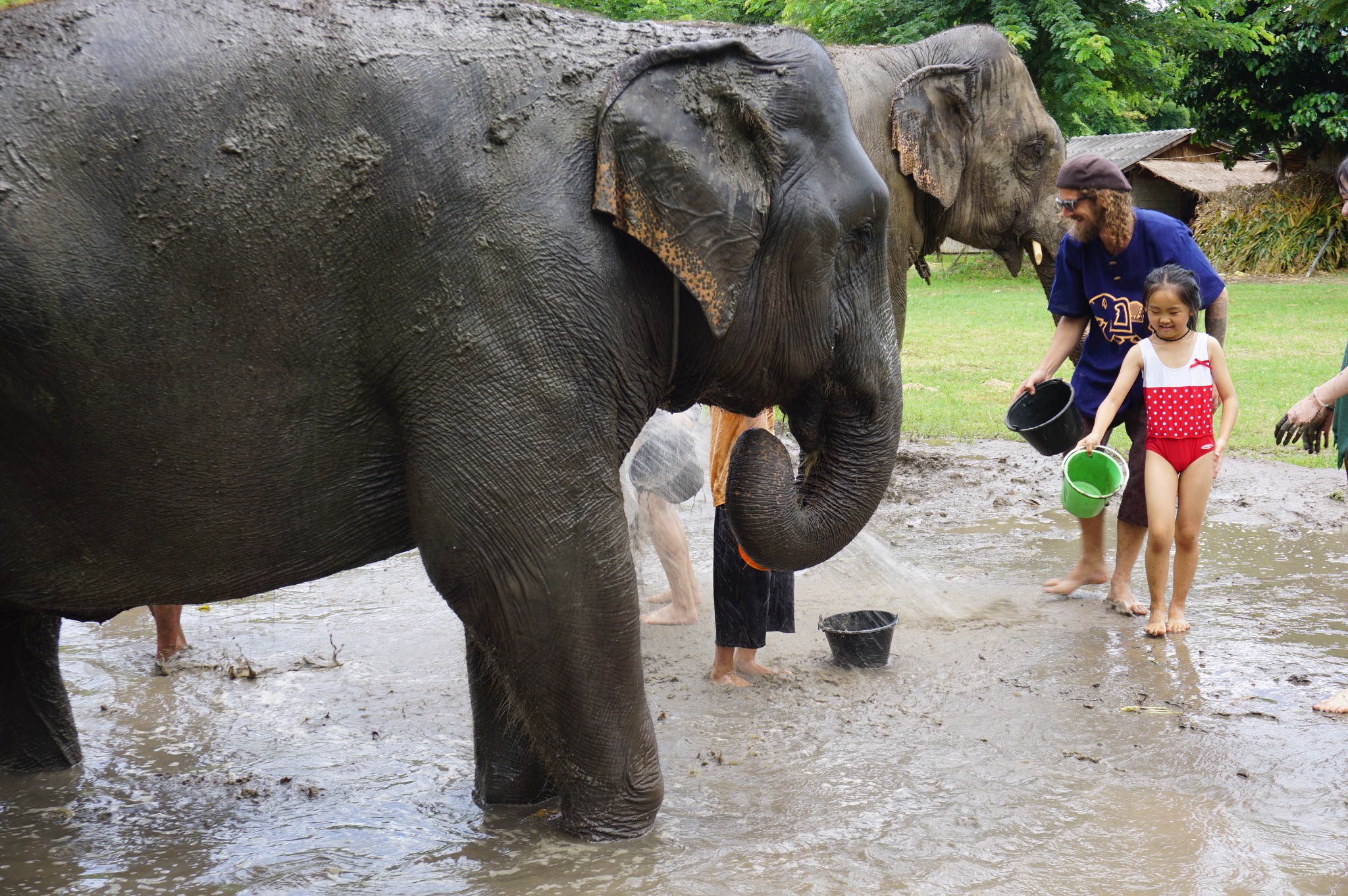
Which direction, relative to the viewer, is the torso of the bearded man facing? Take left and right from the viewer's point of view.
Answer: facing the viewer and to the left of the viewer

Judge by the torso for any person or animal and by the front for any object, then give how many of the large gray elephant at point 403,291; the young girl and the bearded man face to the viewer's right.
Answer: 1

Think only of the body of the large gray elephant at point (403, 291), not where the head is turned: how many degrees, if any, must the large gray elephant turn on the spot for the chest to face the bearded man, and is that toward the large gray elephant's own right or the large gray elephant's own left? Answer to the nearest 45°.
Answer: approximately 45° to the large gray elephant's own left

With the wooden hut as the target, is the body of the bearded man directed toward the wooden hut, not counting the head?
no

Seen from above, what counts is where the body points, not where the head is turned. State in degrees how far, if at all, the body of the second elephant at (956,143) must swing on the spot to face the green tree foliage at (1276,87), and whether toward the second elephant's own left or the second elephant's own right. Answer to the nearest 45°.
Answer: approximately 90° to the second elephant's own left

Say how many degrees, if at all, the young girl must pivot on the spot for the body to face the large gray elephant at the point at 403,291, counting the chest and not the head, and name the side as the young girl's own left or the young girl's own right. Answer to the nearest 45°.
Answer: approximately 45° to the young girl's own right

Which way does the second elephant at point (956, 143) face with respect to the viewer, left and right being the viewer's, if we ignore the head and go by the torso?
facing to the right of the viewer

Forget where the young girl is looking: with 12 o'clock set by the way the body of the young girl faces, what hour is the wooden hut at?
The wooden hut is roughly at 6 o'clock from the young girl.

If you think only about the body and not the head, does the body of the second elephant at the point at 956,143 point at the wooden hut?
no

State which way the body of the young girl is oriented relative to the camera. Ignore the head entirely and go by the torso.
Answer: toward the camera

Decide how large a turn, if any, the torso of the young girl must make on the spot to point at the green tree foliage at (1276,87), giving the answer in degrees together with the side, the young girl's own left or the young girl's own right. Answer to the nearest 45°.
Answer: approximately 180°

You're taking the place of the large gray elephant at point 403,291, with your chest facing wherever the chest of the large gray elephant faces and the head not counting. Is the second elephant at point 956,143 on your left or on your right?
on your left

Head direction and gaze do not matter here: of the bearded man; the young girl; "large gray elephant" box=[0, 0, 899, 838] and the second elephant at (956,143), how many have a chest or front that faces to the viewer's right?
2

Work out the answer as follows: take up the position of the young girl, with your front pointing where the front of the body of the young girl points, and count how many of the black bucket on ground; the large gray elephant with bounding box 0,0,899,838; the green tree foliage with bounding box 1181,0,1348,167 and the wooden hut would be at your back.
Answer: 2

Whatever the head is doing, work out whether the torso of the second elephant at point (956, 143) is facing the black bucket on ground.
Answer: no

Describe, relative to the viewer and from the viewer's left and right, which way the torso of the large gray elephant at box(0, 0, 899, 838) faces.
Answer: facing to the right of the viewer
